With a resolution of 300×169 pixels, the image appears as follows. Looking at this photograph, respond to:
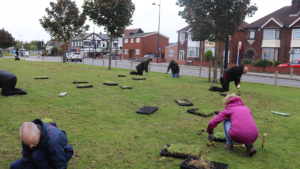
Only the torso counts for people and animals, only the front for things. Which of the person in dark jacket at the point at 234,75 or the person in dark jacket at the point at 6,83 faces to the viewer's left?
the person in dark jacket at the point at 6,83

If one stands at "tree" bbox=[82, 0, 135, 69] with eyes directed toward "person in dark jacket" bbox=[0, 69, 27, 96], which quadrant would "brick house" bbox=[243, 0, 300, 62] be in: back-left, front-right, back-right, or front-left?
back-left

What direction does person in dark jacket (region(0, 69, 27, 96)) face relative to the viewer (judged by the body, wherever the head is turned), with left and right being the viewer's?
facing to the left of the viewer

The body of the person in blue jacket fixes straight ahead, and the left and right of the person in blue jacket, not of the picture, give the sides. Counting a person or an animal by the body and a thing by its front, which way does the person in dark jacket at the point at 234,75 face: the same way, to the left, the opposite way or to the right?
to the left

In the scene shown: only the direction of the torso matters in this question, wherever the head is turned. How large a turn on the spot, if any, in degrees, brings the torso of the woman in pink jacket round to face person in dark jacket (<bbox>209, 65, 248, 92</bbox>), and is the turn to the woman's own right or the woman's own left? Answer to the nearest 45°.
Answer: approximately 45° to the woman's own right

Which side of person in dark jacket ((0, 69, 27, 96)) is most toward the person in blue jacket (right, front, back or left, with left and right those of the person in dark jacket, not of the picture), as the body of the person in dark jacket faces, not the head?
left

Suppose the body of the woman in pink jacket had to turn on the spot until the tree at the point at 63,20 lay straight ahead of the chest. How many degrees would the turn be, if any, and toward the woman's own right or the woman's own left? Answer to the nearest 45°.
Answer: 0° — they already face it

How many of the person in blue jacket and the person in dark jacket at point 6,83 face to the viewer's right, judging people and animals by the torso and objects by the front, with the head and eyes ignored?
0

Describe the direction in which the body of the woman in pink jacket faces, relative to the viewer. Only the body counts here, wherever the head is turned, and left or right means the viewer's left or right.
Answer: facing away from the viewer and to the left of the viewer

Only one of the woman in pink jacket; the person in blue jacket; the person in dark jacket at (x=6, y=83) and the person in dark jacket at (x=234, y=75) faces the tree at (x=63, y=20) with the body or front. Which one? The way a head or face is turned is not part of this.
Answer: the woman in pink jacket
